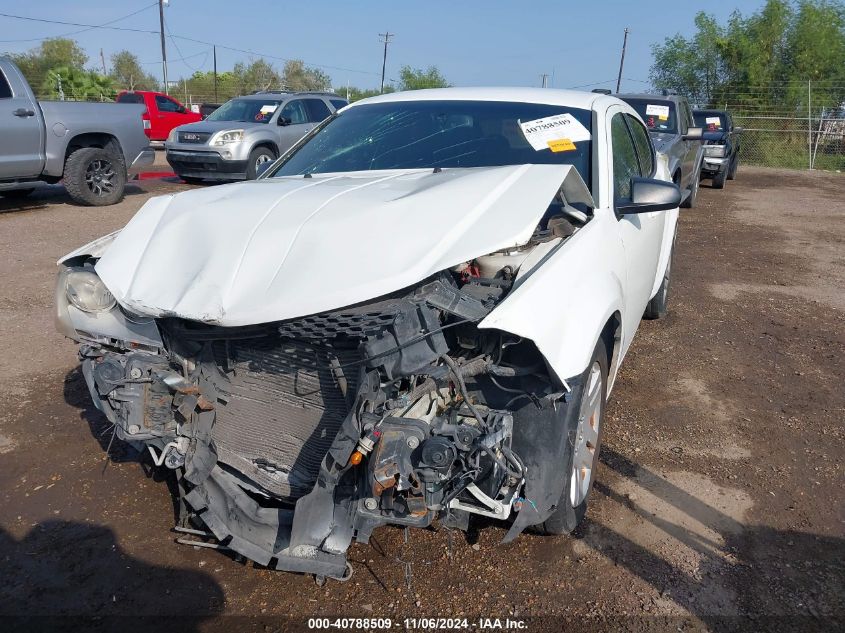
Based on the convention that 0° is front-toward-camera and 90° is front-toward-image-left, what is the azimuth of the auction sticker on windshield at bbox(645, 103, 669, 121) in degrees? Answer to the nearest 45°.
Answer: approximately 0°

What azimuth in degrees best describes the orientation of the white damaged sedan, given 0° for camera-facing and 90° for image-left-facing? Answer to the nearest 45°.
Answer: approximately 45°

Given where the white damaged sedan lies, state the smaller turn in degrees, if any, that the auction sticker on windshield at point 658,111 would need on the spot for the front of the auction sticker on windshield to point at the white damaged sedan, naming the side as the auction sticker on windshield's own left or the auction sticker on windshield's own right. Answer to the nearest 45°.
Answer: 0° — it already faces it

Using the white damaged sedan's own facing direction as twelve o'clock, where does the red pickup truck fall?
The red pickup truck is roughly at 4 o'clock from the white damaged sedan.

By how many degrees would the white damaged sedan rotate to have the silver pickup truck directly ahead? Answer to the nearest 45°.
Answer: approximately 90° to its right

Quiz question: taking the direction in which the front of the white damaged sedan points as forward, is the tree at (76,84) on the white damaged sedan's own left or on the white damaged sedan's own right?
on the white damaged sedan's own right

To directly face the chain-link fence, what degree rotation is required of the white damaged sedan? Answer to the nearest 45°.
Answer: approximately 180°

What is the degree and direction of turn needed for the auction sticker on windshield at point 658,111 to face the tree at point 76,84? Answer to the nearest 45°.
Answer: approximately 135° to its right
